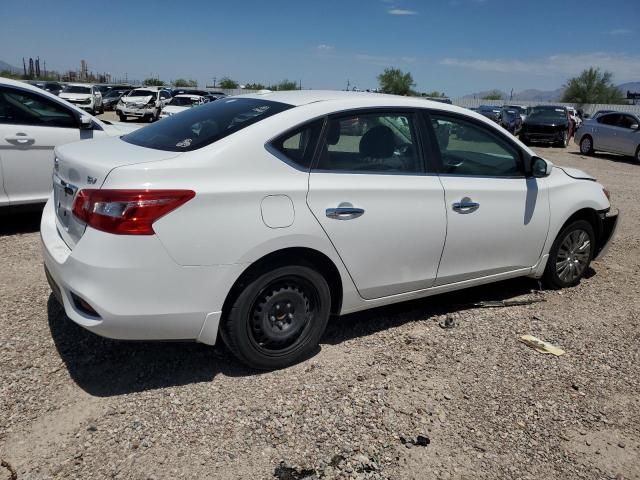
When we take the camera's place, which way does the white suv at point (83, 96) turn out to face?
facing the viewer and to the left of the viewer

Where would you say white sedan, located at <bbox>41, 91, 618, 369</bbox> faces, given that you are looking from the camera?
facing away from the viewer and to the right of the viewer

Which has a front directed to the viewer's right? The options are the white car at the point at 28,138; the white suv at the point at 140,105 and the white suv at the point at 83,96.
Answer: the white car

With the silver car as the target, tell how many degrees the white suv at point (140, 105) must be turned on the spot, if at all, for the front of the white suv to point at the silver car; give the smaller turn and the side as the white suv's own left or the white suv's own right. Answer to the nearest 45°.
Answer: approximately 90° to the white suv's own left

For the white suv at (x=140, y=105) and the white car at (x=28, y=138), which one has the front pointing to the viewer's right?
the white car

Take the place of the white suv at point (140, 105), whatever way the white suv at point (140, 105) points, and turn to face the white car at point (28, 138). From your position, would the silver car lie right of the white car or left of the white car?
left

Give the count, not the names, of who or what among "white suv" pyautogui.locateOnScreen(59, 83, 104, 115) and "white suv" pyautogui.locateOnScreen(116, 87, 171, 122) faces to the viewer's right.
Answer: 0

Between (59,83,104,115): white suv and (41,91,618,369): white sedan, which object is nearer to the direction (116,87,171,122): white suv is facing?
the white sedan

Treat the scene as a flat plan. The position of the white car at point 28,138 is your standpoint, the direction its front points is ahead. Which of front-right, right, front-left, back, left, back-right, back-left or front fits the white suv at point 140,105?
left

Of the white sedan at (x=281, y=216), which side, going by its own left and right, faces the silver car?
front

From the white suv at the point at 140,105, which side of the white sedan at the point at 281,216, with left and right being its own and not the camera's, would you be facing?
left

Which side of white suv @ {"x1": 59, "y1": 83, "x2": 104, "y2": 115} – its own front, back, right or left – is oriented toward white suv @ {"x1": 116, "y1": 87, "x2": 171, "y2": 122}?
left

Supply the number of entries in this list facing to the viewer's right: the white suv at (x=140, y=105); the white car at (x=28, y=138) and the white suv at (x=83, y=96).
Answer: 1

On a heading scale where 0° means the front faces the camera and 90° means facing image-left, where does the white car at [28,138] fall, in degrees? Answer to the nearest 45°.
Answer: approximately 270°

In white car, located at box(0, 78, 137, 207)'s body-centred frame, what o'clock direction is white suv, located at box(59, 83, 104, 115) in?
The white suv is roughly at 9 o'clock from the white car.
